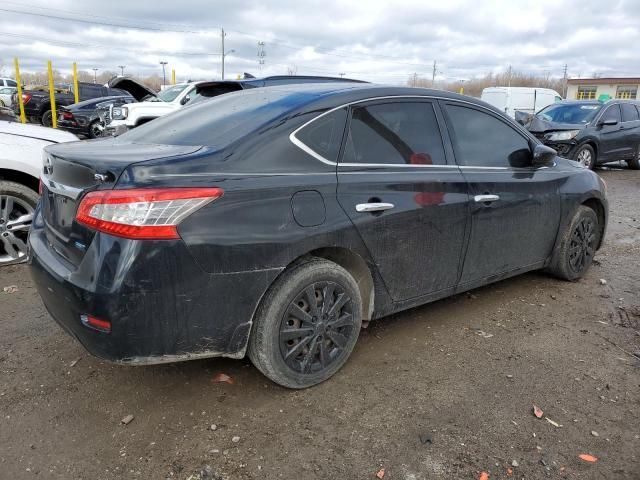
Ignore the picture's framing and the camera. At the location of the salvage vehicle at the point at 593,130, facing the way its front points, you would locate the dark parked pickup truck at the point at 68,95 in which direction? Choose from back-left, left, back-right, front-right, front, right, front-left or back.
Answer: front-right

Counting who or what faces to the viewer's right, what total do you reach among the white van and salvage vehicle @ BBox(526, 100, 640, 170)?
1

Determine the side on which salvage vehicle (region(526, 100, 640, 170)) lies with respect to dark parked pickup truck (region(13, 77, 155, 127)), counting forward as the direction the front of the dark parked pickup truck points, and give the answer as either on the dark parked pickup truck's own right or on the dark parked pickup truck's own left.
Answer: on the dark parked pickup truck's own right

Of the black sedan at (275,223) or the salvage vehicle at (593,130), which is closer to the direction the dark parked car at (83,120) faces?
the salvage vehicle

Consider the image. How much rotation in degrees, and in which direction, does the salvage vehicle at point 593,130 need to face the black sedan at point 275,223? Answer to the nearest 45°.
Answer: approximately 45° to its left

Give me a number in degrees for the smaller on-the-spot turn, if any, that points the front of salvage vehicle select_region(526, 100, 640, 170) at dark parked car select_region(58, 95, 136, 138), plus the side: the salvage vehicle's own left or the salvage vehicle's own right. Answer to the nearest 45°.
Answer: approximately 45° to the salvage vehicle's own right

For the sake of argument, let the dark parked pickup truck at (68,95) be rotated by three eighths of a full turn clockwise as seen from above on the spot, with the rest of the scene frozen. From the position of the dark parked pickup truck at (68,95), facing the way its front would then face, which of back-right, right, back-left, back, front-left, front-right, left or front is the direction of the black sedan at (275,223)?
front

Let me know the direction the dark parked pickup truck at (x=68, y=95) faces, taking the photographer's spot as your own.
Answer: facing away from the viewer and to the right of the viewer

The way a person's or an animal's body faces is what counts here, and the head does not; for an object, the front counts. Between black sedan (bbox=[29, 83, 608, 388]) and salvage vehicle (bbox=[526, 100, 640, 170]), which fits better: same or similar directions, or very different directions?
very different directions

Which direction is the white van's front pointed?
to the viewer's right

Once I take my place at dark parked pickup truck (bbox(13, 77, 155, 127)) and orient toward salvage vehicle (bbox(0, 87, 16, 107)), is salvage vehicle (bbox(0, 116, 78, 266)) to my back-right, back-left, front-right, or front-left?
back-left
